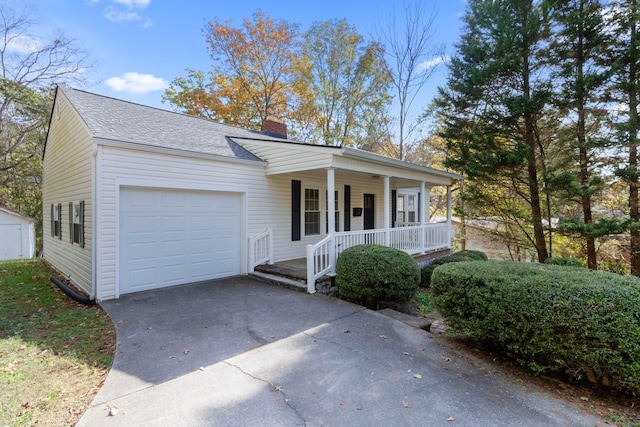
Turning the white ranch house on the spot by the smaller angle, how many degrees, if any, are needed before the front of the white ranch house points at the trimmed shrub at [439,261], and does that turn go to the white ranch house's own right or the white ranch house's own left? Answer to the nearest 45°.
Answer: approximately 45° to the white ranch house's own left

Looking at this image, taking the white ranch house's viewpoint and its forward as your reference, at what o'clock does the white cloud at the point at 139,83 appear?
The white cloud is roughly at 7 o'clock from the white ranch house.

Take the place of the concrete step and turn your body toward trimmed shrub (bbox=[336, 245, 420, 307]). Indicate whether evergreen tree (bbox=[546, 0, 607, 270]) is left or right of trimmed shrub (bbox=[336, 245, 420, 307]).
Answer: left

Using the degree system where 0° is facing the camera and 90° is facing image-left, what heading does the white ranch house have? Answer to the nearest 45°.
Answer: approximately 315°
